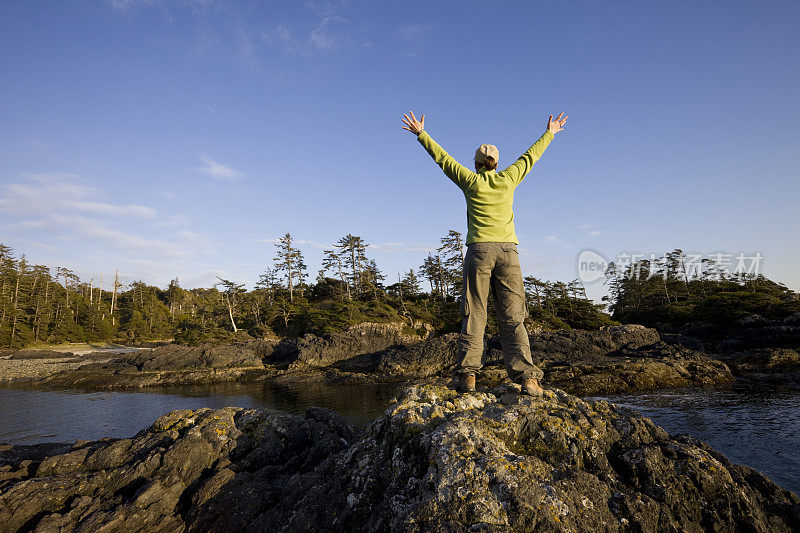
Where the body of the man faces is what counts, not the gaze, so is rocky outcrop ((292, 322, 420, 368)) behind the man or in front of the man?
in front

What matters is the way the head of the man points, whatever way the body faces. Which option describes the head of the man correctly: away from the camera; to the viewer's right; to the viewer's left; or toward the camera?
away from the camera

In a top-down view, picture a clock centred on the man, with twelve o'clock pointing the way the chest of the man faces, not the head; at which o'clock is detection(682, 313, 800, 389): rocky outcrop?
The rocky outcrop is roughly at 1 o'clock from the man.

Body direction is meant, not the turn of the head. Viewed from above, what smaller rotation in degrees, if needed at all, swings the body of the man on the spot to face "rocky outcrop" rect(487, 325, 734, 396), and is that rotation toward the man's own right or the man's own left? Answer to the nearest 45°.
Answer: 0° — they already face it

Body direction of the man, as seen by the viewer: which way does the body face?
away from the camera

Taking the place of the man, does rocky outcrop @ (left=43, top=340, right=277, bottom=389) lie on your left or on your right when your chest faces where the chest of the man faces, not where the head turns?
on your left

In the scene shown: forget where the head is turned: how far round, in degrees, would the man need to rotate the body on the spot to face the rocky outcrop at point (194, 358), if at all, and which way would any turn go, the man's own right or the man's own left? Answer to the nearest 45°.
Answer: approximately 45° to the man's own left

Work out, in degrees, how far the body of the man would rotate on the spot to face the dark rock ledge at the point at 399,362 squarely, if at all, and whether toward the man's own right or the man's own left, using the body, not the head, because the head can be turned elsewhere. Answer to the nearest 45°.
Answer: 0° — they already face it
